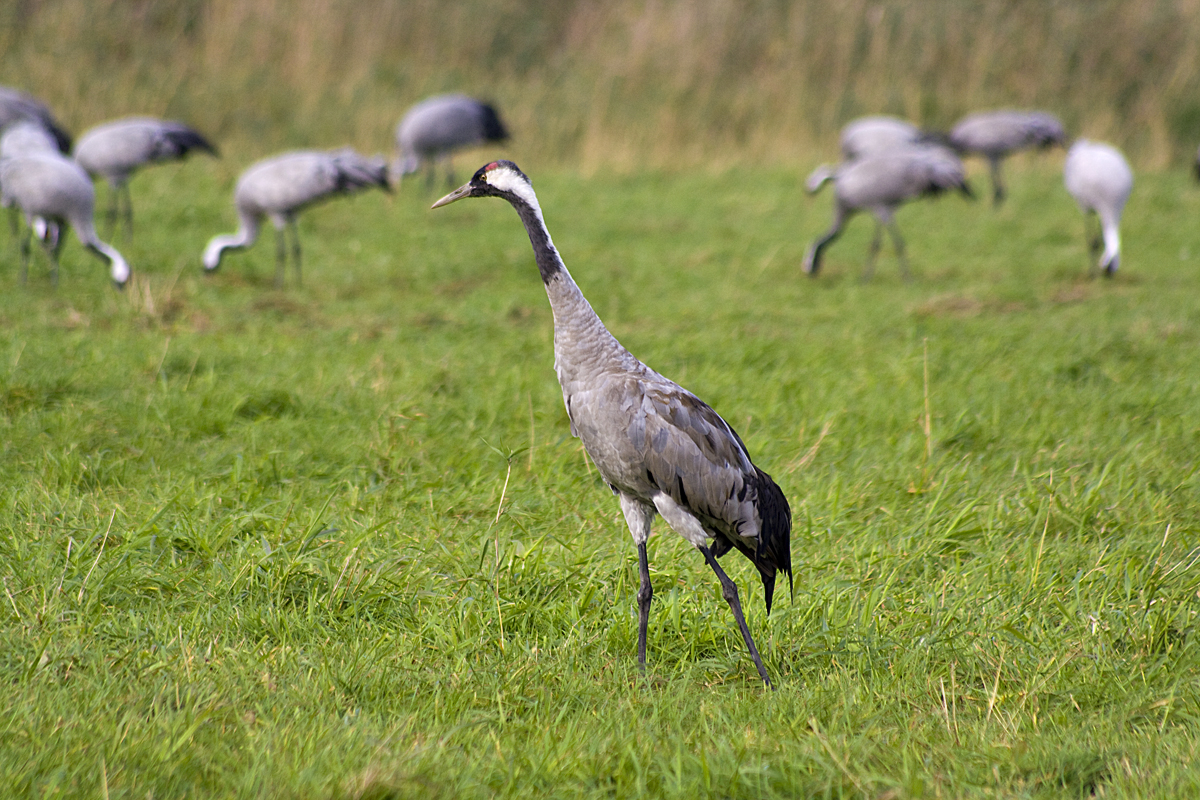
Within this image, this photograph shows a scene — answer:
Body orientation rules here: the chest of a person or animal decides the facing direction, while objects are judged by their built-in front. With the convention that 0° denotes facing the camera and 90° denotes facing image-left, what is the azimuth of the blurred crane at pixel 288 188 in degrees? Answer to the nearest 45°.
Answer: approximately 90°

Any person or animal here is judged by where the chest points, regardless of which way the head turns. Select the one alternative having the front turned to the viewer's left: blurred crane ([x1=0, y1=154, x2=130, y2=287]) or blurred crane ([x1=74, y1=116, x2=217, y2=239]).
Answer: blurred crane ([x1=74, y1=116, x2=217, y2=239])

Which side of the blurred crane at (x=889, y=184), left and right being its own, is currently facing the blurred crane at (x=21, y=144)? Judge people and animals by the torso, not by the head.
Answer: front

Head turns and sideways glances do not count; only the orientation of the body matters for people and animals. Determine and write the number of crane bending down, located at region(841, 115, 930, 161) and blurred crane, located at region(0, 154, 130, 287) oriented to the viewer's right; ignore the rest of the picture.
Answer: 1

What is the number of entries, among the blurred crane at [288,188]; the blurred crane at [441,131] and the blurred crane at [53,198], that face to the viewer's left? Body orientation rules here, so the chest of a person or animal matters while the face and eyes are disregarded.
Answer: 2

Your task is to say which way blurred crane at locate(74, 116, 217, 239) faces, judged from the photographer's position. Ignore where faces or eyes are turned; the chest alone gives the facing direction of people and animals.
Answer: facing to the left of the viewer

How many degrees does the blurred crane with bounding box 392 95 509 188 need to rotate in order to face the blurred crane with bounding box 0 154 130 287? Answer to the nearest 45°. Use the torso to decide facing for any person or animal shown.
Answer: approximately 45° to its left

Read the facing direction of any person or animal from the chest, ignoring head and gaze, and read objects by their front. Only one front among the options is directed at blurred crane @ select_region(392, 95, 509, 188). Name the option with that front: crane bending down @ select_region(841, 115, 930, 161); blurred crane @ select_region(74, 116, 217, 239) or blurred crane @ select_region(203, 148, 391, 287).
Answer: the crane bending down

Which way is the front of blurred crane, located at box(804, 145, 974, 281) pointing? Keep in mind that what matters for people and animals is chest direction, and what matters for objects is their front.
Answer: to the viewer's left

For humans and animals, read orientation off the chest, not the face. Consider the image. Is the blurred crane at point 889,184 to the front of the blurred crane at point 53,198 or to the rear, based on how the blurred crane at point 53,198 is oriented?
to the front

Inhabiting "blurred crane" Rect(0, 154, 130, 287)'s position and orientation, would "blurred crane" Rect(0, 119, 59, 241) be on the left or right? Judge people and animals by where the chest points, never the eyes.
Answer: on its left

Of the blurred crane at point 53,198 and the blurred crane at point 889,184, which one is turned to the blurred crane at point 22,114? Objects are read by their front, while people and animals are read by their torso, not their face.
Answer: the blurred crane at point 889,184
